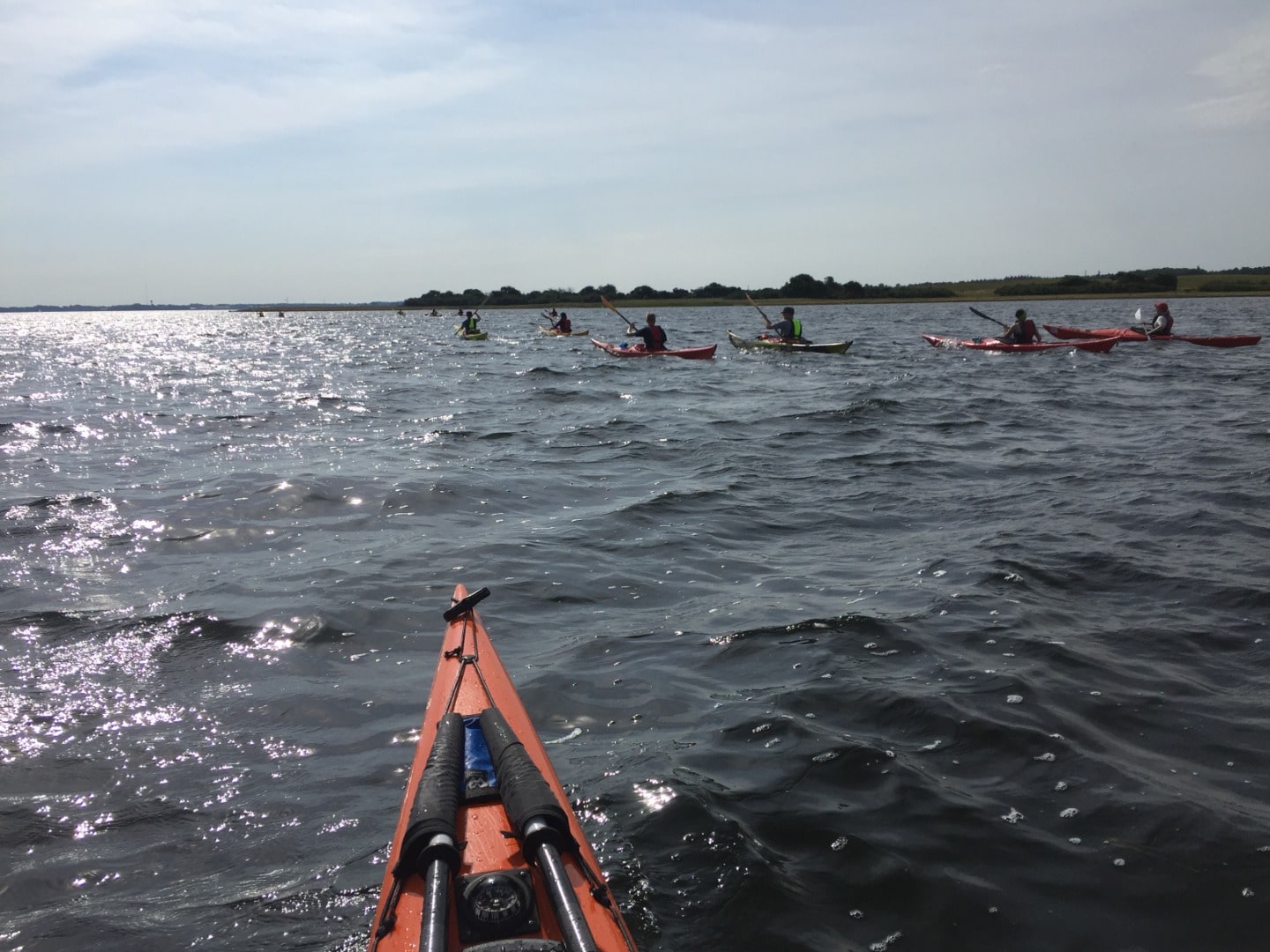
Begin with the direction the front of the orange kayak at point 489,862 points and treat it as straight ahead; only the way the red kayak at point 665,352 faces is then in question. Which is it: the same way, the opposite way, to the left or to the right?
to the left

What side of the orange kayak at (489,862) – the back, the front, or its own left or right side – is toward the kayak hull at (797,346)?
front

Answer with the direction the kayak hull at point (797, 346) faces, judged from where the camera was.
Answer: facing to the left of the viewer

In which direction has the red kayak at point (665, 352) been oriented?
to the viewer's left

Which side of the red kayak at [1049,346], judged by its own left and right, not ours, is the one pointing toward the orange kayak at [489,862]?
left

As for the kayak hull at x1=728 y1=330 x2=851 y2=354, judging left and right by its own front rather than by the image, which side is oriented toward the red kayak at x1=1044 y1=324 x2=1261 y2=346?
back

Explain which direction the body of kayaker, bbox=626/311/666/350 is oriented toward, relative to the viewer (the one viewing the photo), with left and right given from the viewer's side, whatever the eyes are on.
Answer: facing away from the viewer and to the left of the viewer

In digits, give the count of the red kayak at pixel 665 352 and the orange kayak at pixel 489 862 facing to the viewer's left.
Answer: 1

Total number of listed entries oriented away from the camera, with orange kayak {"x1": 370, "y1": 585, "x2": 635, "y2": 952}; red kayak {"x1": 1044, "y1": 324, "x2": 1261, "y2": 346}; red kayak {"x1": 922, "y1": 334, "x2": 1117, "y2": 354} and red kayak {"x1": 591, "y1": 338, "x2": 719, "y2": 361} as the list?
1

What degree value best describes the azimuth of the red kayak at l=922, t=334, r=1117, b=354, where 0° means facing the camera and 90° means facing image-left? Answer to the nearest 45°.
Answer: approximately 90°

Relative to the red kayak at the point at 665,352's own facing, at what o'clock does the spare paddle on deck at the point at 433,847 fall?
The spare paddle on deck is roughly at 9 o'clock from the red kayak.

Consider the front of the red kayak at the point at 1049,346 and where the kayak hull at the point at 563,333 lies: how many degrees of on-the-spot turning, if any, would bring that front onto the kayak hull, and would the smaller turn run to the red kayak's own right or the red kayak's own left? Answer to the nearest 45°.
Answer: approximately 45° to the red kayak's own right

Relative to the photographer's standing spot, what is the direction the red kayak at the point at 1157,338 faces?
facing to the left of the viewer

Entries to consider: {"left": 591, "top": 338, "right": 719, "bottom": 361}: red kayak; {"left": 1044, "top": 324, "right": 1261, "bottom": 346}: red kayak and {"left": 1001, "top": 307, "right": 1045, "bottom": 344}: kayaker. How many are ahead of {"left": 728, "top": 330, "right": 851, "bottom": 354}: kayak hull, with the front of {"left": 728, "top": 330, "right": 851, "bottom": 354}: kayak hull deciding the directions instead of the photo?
1

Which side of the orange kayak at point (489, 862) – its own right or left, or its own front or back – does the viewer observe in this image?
back
